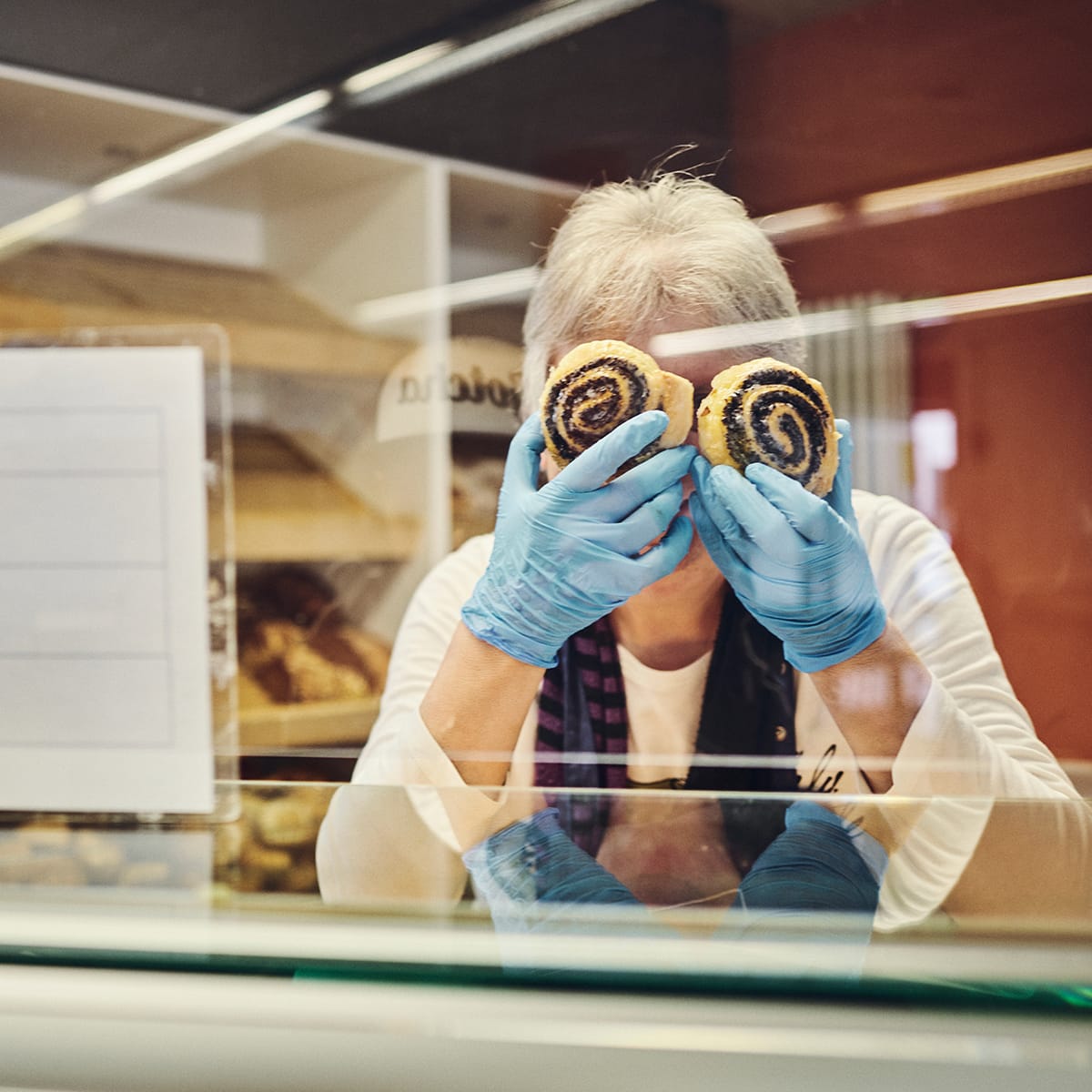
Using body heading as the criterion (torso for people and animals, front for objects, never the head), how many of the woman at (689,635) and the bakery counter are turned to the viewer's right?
0

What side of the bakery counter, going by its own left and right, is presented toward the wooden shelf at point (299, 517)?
back

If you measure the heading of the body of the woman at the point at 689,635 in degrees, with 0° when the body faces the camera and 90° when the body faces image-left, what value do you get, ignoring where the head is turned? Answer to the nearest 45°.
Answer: approximately 0°
